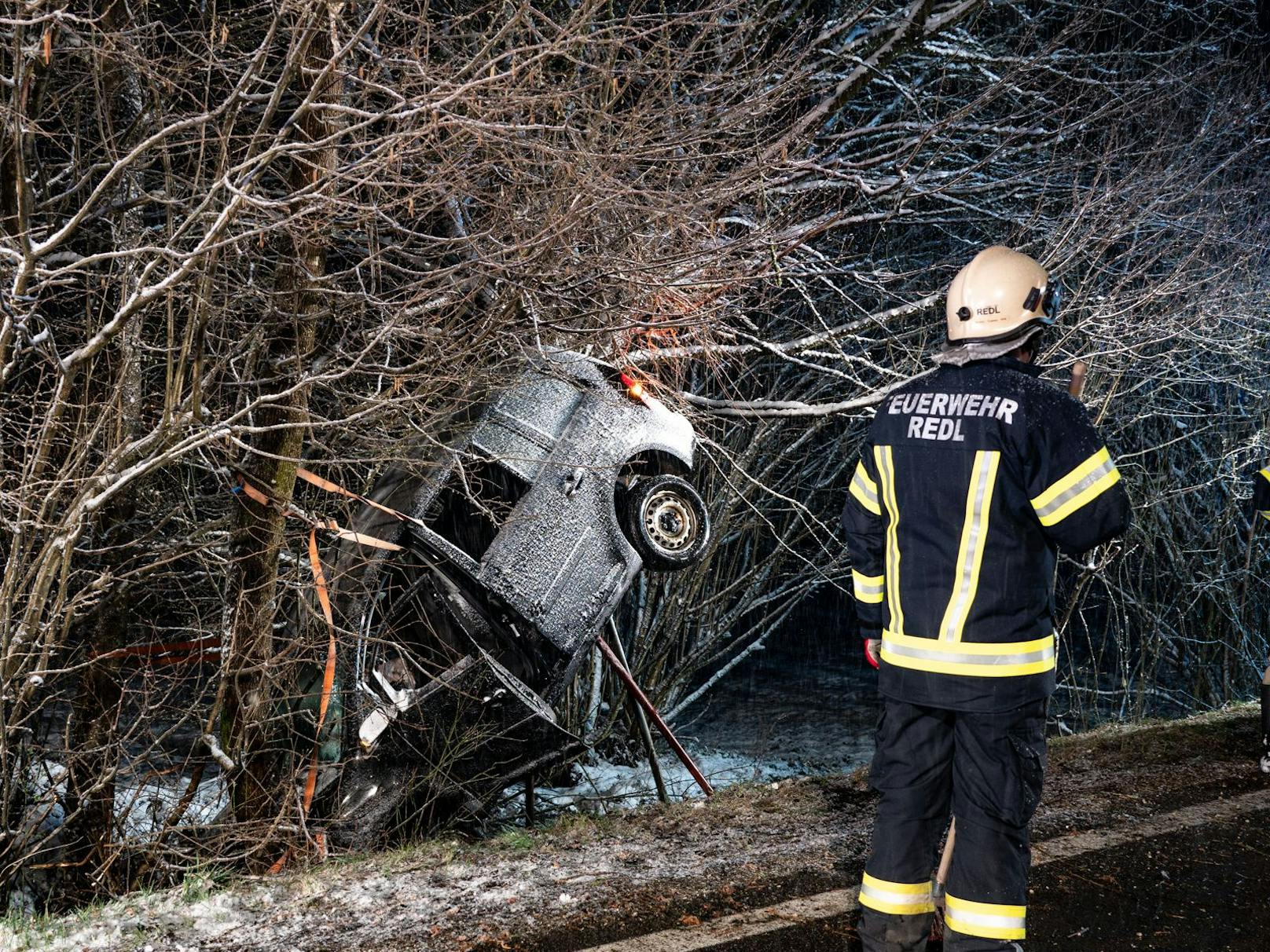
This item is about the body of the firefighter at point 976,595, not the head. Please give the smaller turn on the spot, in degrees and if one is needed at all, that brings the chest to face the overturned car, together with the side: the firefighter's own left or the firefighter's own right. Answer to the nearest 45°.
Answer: approximately 90° to the firefighter's own left

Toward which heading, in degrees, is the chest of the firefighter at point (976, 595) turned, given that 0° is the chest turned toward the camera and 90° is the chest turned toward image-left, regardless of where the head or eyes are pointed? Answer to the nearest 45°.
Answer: approximately 225°

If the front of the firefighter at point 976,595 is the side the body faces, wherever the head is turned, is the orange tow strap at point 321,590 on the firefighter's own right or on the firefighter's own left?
on the firefighter's own left

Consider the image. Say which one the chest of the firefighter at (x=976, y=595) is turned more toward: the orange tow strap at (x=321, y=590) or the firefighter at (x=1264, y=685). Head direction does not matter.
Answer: the firefighter
